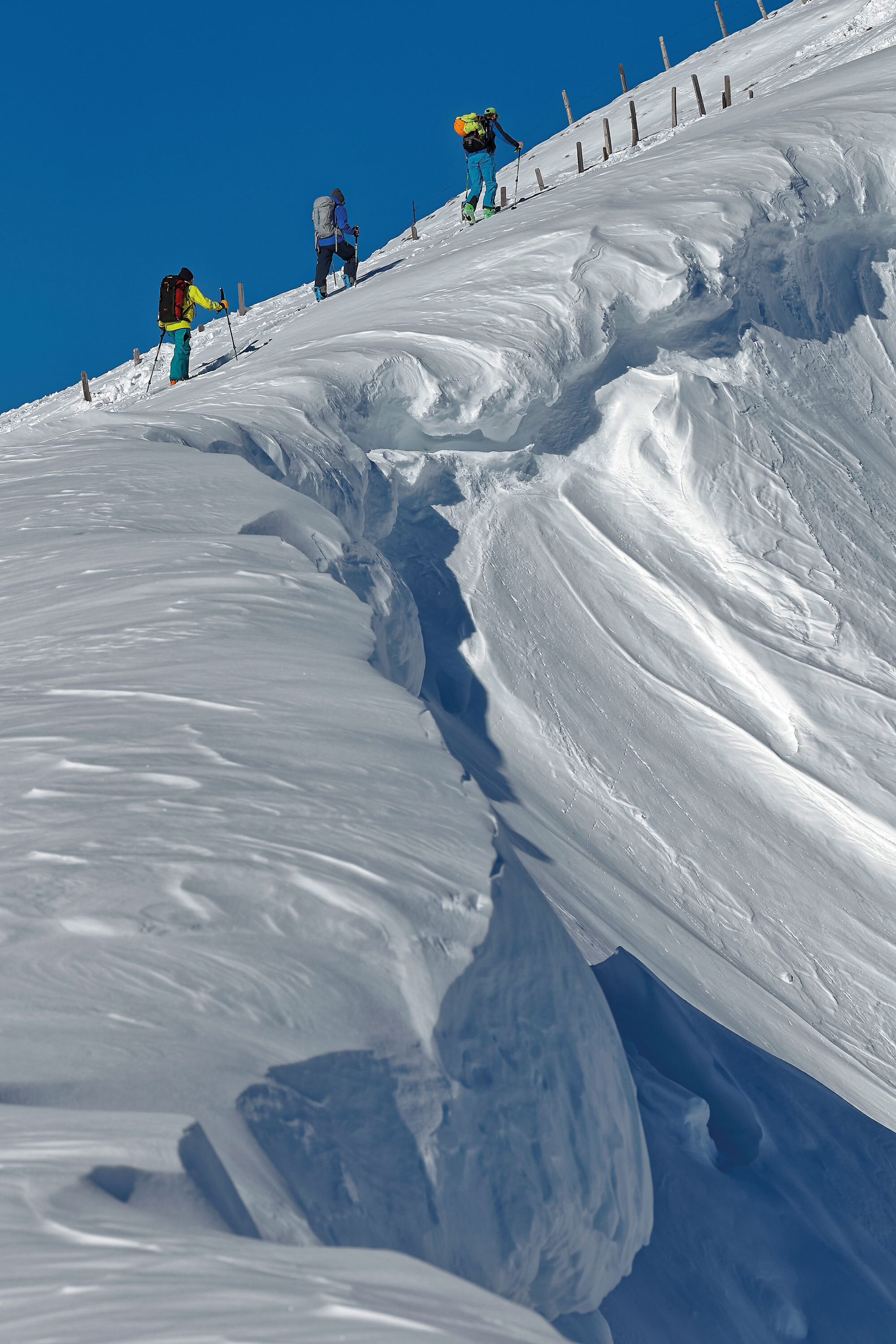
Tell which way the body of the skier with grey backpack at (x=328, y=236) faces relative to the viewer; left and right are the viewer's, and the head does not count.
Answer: facing away from the viewer and to the right of the viewer

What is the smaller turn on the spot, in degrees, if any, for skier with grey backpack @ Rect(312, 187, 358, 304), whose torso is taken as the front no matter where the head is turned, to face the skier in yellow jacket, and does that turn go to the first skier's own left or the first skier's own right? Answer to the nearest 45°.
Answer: approximately 180°

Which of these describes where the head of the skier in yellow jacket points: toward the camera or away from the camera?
away from the camera

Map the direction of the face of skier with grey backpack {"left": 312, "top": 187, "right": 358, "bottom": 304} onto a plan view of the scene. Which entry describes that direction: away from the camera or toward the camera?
away from the camera

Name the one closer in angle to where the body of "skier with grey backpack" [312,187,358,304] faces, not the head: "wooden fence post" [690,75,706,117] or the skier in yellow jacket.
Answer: the wooden fence post

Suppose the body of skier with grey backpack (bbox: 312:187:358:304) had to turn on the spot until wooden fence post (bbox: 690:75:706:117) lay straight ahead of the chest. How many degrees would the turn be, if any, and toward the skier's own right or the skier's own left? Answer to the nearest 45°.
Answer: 0° — they already face it
